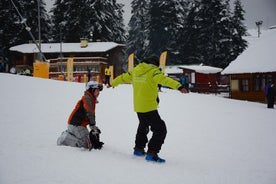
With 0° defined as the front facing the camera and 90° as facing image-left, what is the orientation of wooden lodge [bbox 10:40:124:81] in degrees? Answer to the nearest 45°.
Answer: approximately 0°

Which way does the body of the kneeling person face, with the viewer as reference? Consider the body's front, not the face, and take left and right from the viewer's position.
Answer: facing to the right of the viewer

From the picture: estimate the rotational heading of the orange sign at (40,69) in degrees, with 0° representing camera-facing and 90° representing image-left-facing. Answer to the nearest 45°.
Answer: approximately 0°

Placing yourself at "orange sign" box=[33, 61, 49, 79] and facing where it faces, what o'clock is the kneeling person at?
The kneeling person is roughly at 12 o'clock from the orange sign.

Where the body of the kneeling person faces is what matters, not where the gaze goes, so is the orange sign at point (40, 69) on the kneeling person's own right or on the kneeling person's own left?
on the kneeling person's own left

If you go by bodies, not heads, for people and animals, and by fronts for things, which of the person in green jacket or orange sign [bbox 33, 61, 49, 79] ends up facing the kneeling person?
the orange sign

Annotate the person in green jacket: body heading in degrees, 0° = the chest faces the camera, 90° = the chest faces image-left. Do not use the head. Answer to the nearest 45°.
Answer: approximately 225°

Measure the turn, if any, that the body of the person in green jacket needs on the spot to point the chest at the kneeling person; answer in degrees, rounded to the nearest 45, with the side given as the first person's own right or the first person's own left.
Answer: approximately 135° to the first person's own left

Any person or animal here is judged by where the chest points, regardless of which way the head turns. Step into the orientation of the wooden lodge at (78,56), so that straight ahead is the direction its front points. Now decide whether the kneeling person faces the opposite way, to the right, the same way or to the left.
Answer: to the left

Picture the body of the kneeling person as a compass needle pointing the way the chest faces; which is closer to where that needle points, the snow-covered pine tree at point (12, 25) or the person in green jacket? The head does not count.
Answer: the person in green jacket

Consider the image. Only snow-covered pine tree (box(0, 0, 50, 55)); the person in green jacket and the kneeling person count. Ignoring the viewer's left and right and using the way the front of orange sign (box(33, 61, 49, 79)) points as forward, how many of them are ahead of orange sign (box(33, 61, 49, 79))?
2

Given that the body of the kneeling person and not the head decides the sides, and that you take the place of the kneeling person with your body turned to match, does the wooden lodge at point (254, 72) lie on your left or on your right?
on your left
